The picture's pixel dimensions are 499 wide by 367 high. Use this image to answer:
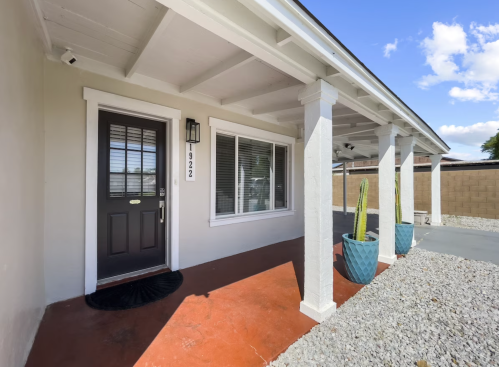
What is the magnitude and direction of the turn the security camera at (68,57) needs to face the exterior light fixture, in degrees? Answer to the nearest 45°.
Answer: approximately 45° to its left

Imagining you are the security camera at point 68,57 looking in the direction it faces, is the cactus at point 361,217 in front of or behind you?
in front

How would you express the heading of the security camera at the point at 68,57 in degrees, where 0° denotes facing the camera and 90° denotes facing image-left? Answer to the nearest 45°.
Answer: approximately 315°

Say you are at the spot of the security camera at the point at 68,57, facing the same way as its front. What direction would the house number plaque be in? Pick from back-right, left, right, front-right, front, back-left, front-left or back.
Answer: front-left

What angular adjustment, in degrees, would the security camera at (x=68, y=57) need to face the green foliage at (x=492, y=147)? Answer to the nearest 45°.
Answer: approximately 45° to its left

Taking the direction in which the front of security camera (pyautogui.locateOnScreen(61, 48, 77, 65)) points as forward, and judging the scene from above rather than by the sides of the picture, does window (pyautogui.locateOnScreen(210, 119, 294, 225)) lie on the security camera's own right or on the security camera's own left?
on the security camera's own left

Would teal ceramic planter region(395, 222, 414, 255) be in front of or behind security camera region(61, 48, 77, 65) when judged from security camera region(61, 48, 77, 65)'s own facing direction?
in front
